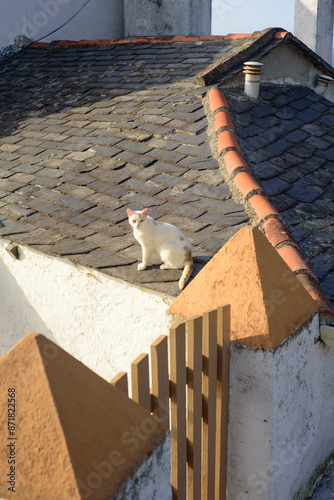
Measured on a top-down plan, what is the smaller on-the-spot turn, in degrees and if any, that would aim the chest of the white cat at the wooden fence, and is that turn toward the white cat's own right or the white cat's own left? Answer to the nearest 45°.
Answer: approximately 90° to the white cat's own left

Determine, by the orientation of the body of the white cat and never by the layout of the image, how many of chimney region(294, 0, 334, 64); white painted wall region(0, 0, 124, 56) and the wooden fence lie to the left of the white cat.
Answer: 1

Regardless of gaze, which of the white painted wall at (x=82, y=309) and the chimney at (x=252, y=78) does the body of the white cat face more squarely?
the white painted wall

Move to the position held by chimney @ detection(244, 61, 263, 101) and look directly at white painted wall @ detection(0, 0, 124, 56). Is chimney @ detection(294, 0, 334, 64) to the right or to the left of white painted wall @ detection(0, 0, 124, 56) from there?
right

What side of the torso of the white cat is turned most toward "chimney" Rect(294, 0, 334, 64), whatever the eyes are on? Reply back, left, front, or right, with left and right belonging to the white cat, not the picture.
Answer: right

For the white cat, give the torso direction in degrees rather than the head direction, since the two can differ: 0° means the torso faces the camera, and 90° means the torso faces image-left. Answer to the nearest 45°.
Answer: approximately 90°
